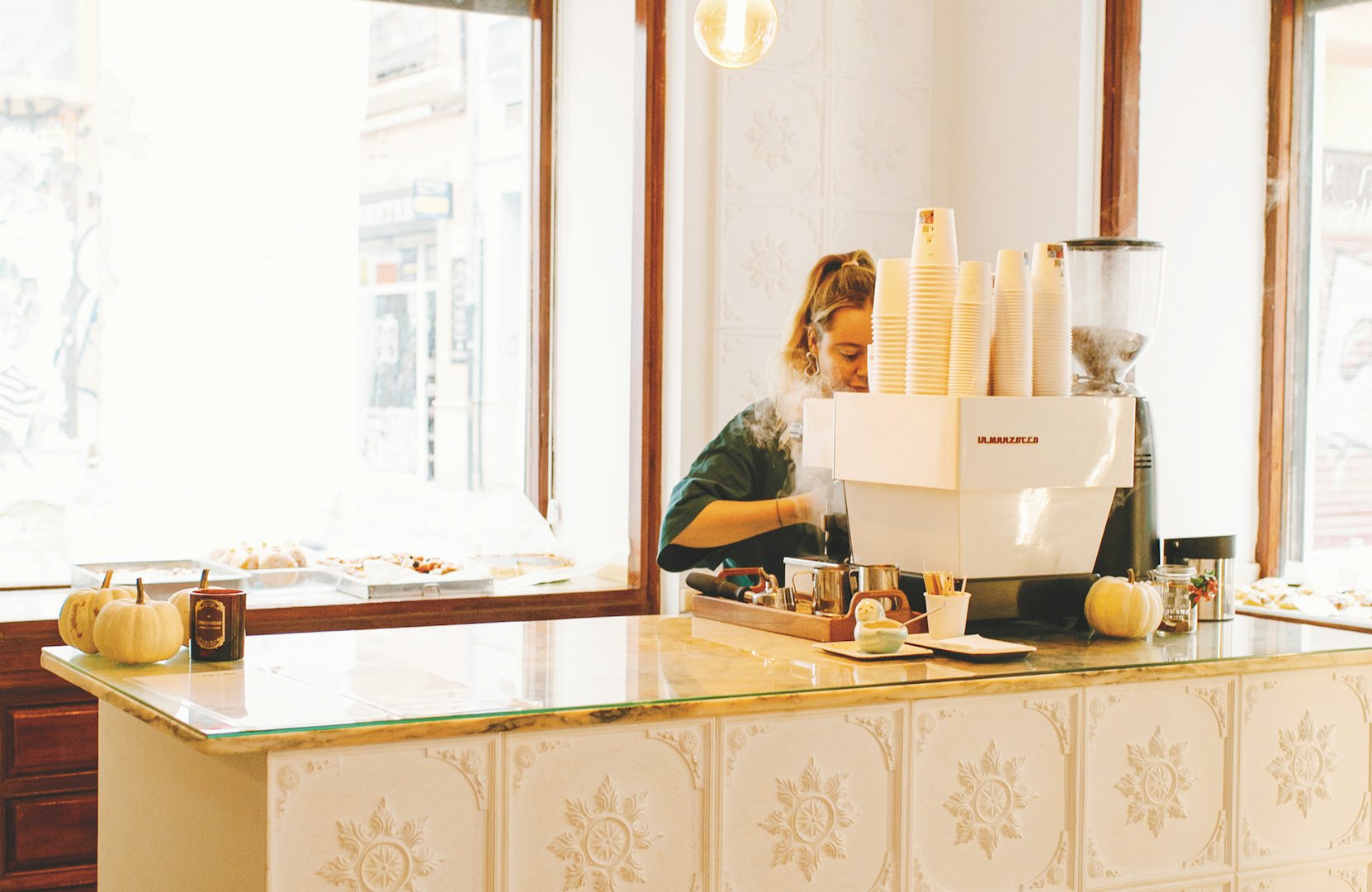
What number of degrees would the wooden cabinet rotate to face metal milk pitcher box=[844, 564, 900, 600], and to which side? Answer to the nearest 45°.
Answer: approximately 45° to its left

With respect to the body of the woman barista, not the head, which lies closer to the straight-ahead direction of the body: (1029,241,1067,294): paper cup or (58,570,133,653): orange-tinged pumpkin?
the paper cup

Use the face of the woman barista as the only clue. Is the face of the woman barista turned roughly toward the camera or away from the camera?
toward the camera

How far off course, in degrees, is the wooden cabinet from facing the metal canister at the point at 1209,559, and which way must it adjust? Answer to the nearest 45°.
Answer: approximately 45° to its left

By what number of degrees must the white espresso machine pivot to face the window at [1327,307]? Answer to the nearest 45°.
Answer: approximately 90° to its right

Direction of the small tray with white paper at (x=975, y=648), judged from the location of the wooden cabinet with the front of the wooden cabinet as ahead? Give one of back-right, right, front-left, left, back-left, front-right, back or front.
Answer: front-left

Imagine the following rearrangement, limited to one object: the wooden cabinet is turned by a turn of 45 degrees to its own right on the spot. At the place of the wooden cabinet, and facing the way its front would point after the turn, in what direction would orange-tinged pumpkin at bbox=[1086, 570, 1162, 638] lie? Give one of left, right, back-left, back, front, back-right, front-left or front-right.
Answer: left

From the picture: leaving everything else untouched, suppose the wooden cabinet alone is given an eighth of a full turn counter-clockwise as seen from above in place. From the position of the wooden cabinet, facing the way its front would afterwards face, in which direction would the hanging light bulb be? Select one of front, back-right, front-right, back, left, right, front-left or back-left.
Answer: front

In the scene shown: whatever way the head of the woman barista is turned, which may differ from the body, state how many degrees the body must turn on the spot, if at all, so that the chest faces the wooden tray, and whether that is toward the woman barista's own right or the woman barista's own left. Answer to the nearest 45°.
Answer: approximately 45° to the woman barista's own right

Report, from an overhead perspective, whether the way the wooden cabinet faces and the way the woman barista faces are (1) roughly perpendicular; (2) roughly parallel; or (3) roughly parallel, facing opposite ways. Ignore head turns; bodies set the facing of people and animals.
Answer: roughly parallel

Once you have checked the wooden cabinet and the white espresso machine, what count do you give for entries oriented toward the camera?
1

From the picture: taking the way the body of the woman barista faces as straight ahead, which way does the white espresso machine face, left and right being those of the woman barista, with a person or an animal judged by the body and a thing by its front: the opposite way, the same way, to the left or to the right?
the opposite way

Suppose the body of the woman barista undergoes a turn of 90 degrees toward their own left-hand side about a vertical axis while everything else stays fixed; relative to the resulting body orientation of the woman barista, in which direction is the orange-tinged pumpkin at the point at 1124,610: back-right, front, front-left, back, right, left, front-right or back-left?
right

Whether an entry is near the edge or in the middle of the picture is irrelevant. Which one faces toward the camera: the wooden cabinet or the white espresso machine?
the wooden cabinet

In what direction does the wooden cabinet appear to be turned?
toward the camera

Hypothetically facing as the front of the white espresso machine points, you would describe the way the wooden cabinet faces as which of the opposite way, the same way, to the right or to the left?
the opposite way

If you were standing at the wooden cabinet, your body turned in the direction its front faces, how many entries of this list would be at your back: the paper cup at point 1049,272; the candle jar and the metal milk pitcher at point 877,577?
0

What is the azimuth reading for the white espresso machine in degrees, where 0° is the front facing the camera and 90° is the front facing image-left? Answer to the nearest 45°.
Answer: approximately 135°
